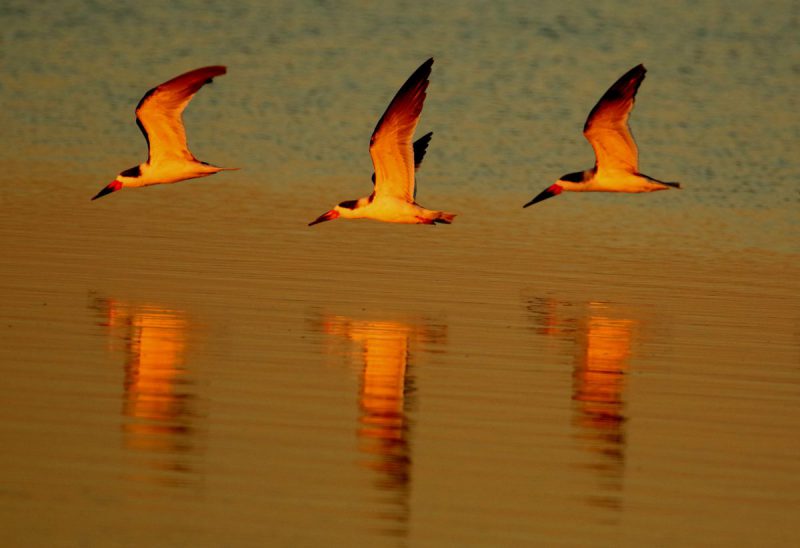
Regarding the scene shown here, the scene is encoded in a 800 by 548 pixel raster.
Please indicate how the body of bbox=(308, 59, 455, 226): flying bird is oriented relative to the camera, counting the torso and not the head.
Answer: to the viewer's left

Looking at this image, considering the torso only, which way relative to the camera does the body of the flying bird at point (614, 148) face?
to the viewer's left

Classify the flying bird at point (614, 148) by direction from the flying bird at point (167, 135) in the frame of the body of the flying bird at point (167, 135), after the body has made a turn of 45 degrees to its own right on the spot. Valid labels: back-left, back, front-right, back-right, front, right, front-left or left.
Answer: back-right

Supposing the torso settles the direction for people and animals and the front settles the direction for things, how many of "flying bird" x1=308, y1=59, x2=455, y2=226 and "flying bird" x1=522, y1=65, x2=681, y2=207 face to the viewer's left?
2

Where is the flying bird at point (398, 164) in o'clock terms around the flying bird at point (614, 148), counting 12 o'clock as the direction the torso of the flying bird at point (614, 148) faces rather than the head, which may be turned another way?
the flying bird at point (398, 164) is roughly at 11 o'clock from the flying bird at point (614, 148).

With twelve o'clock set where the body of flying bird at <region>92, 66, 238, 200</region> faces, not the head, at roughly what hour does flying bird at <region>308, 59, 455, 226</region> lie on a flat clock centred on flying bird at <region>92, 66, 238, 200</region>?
flying bird at <region>308, 59, 455, 226</region> is roughly at 7 o'clock from flying bird at <region>92, 66, 238, 200</region>.

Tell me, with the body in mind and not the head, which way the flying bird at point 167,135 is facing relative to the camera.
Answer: to the viewer's left

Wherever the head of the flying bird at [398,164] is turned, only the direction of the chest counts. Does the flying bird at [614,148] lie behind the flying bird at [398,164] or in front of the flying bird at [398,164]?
behind
